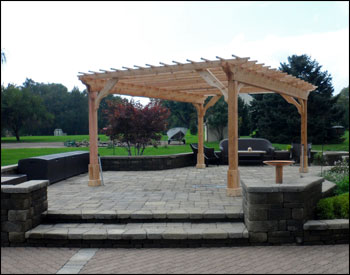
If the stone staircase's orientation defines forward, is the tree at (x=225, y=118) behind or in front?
behind

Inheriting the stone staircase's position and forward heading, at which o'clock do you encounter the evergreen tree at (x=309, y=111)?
The evergreen tree is roughly at 7 o'clock from the stone staircase.

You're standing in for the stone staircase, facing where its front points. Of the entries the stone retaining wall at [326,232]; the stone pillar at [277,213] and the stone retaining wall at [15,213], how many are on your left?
2

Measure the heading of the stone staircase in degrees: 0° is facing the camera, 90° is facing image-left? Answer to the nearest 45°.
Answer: approximately 0°

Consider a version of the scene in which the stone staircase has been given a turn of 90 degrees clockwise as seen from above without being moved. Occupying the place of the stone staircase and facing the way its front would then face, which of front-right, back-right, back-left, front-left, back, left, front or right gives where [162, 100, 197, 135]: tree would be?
right

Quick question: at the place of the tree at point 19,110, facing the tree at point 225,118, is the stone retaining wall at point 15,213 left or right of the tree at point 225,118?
right

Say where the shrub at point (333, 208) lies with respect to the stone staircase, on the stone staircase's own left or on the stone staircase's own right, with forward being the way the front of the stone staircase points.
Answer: on the stone staircase's own left

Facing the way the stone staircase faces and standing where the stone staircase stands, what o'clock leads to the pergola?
The pergola is roughly at 7 o'clock from the stone staircase.

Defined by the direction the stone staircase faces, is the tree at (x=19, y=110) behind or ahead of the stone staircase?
behind

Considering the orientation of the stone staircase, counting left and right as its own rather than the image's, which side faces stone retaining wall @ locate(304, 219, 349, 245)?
left

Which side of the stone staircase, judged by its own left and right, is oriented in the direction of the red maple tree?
back

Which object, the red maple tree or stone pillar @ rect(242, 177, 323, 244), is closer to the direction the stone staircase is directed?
the stone pillar
